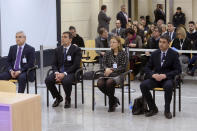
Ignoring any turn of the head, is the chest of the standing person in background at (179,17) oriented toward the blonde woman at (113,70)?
yes

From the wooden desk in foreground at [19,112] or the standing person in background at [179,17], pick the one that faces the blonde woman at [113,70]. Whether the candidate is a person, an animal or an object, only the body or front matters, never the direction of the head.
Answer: the standing person in background

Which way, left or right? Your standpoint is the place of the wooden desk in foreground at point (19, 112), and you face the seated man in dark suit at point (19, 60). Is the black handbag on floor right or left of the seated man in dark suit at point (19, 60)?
right

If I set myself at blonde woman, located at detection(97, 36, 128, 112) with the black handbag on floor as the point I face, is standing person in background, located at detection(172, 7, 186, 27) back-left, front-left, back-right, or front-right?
back-left

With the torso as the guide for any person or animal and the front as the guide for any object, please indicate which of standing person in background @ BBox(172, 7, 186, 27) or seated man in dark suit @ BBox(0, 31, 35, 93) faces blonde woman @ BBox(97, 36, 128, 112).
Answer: the standing person in background

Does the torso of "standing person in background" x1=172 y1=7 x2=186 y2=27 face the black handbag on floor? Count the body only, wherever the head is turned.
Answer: yes
